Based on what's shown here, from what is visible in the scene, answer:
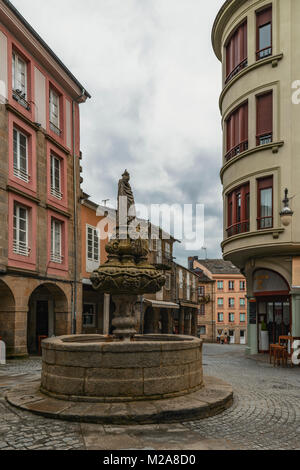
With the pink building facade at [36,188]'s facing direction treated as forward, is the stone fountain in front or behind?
in front

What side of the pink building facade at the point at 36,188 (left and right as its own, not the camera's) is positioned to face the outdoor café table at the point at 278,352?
front
